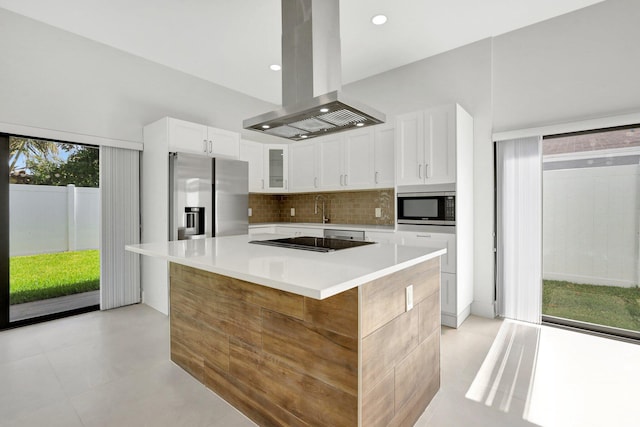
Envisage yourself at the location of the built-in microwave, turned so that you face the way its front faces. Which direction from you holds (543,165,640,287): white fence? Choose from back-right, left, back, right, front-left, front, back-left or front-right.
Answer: left

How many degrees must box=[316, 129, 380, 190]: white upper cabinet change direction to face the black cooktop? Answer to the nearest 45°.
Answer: approximately 45° to its left

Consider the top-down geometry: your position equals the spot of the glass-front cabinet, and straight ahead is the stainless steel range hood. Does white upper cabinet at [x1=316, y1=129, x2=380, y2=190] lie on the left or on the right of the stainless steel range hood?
left

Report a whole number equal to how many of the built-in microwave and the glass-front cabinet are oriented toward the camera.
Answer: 2

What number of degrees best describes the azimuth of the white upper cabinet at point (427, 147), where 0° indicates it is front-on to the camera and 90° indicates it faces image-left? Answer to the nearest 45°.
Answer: approximately 45°

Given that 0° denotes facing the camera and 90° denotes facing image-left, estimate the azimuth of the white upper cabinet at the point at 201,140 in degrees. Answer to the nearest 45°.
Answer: approximately 315°
